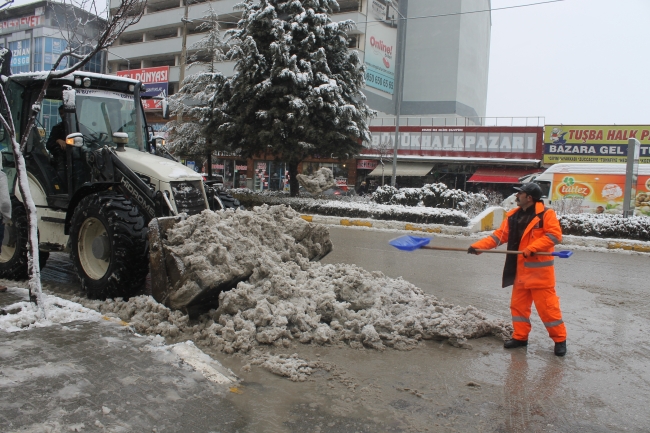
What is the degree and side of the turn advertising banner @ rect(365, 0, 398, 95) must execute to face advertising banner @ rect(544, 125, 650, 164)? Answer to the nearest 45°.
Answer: approximately 90° to its left

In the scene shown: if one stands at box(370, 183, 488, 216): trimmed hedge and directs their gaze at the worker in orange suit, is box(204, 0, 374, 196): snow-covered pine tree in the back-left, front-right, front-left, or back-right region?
back-right

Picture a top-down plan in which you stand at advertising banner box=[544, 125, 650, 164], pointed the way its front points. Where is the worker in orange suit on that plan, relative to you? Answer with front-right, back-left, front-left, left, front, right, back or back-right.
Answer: front

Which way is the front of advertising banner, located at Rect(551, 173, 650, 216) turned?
toward the camera

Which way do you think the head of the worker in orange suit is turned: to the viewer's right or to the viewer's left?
to the viewer's left

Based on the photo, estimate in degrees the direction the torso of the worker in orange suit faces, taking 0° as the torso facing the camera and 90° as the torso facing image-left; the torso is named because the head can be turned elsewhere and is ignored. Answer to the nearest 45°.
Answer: approximately 45°

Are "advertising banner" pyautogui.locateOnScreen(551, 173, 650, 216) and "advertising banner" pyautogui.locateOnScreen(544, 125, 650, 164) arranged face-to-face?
no

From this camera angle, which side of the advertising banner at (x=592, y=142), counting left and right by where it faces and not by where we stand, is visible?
front

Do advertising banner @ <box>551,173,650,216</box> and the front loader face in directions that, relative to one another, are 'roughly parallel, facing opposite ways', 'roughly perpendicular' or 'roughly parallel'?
roughly perpendicular

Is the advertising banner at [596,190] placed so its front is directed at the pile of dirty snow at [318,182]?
no

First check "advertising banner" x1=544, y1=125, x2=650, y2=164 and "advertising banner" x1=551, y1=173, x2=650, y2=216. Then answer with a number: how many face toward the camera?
2

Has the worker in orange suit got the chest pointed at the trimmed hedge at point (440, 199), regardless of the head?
no

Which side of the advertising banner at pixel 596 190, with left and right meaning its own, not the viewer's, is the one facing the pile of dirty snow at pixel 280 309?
front

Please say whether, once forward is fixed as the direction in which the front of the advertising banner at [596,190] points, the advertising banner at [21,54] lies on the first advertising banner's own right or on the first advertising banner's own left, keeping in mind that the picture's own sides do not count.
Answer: on the first advertising banner's own right

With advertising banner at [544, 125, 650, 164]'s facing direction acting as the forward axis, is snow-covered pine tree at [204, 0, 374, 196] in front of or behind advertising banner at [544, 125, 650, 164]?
in front

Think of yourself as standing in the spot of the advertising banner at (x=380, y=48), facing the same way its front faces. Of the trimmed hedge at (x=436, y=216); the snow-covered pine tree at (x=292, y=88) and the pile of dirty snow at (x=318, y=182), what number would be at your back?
0

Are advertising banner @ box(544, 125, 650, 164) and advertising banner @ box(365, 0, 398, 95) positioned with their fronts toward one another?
no

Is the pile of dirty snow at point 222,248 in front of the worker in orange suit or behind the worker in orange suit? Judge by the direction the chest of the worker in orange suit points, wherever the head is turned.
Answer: in front

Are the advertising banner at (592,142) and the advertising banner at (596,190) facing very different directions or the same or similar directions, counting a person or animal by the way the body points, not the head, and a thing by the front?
same or similar directions
